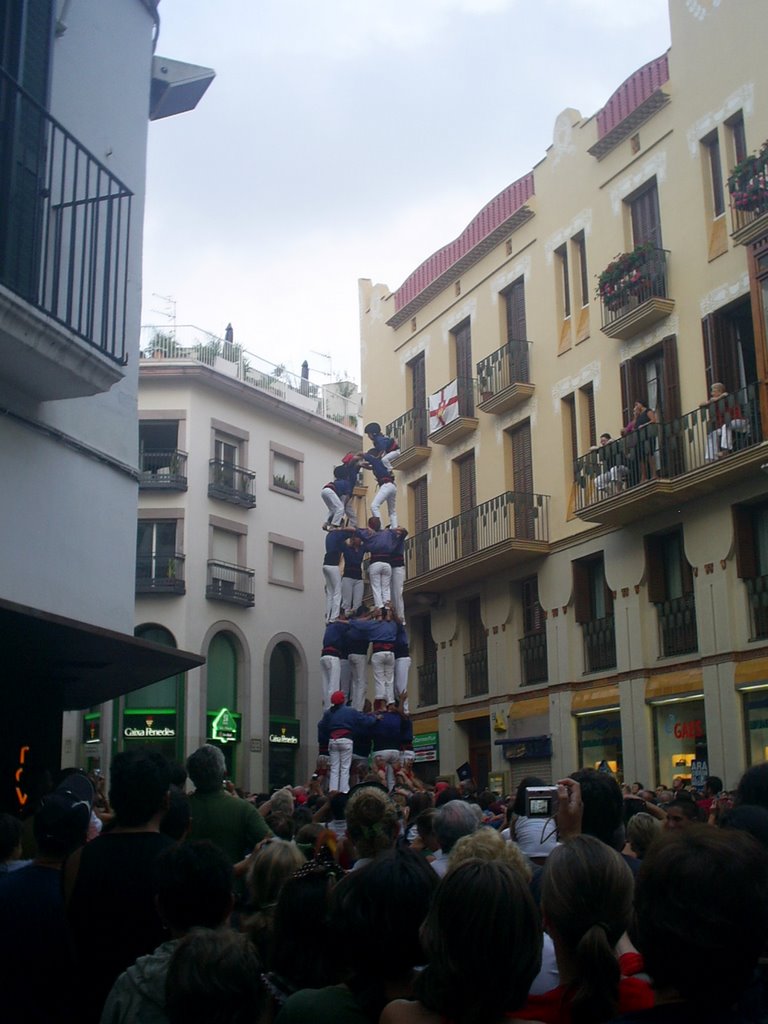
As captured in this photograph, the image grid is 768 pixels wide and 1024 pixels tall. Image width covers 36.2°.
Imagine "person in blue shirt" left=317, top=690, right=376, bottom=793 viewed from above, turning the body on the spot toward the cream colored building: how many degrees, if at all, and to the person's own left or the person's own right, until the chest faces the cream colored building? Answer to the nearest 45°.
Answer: approximately 45° to the person's own right

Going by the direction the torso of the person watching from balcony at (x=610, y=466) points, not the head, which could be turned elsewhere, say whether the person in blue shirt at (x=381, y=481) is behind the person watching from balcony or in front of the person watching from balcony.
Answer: in front

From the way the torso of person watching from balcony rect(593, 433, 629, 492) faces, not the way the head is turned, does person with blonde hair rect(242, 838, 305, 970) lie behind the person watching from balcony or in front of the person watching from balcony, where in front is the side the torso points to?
in front

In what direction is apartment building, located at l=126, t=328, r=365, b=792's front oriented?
toward the camera

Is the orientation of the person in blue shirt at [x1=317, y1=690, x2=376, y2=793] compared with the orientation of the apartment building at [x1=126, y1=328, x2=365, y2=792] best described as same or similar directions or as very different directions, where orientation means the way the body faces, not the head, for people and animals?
very different directions

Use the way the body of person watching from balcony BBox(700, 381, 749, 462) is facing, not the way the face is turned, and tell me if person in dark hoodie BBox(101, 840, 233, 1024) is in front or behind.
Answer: in front

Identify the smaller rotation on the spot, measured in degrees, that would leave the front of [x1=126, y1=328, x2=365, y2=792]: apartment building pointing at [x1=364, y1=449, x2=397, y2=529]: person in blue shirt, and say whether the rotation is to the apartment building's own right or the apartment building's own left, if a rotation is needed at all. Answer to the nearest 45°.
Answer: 0° — it already faces them

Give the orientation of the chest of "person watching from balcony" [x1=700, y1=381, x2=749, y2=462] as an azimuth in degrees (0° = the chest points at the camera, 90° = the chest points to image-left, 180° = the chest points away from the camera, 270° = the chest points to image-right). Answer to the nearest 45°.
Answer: approximately 45°

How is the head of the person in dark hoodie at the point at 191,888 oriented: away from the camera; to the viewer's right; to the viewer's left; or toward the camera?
away from the camera

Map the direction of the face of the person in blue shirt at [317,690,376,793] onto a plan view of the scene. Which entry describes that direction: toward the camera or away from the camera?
away from the camera

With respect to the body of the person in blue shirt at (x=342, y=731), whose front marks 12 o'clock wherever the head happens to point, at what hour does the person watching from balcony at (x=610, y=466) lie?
The person watching from balcony is roughly at 2 o'clock from the person in blue shirt.

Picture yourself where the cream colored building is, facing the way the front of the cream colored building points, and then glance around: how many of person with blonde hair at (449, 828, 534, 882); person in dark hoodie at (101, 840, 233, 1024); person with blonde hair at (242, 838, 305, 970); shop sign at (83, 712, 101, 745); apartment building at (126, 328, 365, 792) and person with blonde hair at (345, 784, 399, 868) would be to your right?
2

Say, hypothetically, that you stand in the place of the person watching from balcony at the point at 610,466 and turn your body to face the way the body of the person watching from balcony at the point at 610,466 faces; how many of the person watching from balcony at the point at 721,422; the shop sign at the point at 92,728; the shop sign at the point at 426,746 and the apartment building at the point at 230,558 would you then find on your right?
3
